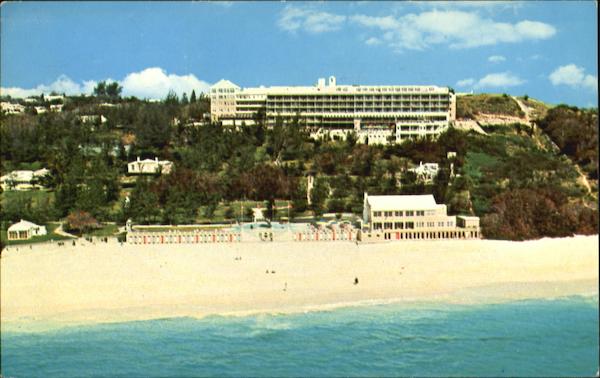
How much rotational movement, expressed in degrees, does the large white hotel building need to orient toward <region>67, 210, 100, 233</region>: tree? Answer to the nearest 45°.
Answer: approximately 45° to its right

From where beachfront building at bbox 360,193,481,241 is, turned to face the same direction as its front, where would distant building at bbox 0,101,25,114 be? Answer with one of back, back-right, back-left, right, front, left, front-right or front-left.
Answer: right

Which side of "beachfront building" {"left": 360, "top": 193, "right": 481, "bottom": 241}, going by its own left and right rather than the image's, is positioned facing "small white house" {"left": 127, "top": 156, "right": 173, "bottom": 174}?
right

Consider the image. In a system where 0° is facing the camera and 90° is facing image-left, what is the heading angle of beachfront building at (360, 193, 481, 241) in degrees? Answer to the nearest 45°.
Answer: approximately 0°

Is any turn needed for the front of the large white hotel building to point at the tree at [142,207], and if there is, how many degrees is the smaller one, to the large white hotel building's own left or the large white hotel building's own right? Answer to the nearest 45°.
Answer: approximately 45° to the large white hotel building's own right

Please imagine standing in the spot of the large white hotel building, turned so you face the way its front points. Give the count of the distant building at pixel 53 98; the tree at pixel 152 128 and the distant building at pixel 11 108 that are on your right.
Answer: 3

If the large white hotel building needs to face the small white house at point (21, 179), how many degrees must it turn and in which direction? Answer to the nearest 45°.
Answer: approximately 90° to its right

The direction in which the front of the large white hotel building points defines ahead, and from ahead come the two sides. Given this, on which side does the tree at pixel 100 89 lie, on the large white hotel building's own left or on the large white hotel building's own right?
on the large white hotel building's own right

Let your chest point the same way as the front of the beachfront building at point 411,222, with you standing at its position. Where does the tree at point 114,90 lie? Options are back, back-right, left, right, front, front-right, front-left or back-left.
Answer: right

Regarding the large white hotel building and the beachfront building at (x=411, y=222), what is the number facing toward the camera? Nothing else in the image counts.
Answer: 2

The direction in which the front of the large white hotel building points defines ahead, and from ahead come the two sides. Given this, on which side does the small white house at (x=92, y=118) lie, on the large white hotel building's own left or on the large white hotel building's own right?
on the large white hotel building's own right

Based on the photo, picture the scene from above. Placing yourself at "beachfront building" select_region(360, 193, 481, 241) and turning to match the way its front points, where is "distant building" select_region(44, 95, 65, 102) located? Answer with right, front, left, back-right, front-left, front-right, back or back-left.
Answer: right
